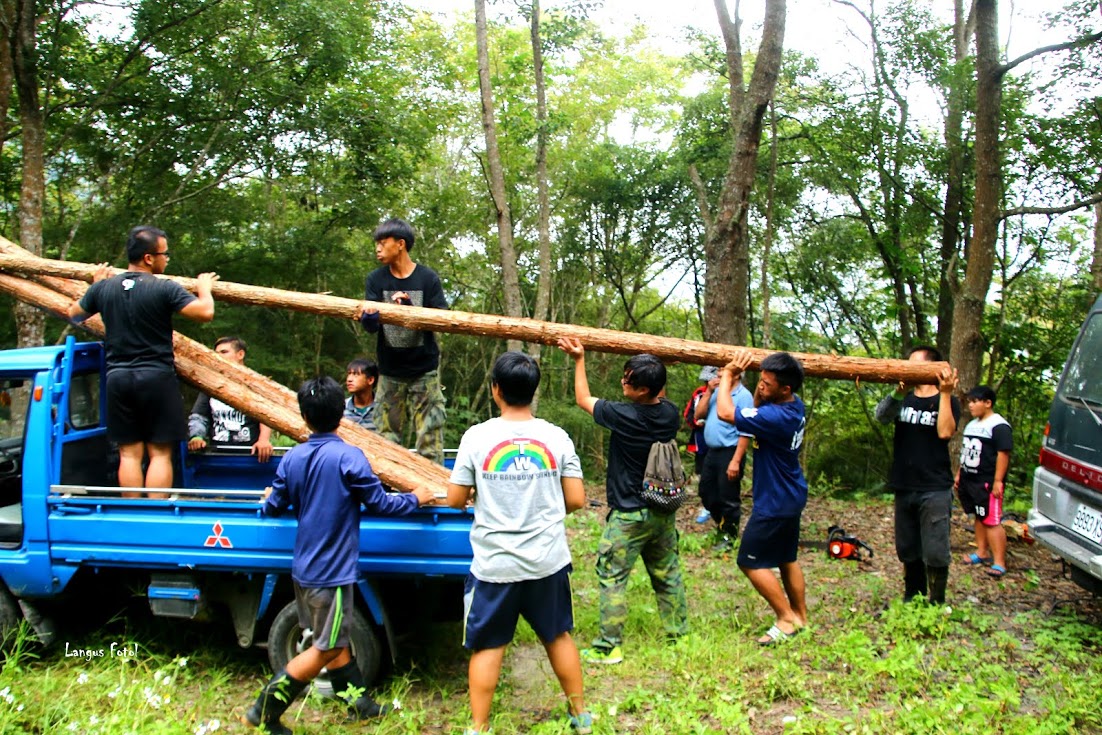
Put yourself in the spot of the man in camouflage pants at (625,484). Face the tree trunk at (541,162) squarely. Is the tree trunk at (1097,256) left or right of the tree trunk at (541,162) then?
right

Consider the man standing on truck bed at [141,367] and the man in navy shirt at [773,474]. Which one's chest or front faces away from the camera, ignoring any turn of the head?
the man standing on truck bed

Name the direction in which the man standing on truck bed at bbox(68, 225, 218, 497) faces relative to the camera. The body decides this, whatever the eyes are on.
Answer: away from the camera

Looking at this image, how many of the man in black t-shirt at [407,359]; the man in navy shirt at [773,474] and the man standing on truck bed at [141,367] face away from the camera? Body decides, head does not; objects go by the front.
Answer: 1

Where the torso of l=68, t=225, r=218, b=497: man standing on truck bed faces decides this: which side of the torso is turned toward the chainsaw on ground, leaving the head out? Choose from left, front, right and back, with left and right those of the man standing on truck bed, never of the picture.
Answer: right

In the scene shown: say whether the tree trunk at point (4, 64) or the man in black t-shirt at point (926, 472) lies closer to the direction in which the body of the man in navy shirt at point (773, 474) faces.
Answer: the tree trunk

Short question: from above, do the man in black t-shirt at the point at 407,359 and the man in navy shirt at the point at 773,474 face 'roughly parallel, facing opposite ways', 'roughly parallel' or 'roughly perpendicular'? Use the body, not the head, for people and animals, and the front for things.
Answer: roughly perpendicular

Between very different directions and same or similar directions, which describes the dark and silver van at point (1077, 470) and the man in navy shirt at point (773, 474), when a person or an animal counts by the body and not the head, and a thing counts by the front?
very different directions

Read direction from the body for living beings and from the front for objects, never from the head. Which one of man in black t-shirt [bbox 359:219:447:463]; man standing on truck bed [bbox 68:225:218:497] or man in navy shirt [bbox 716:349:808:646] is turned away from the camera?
the man standing on truck bed

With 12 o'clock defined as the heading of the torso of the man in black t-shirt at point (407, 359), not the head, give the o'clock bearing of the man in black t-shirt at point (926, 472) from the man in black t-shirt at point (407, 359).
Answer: the man in black t-shirt at point (926, 472) is roughly at 8 o'clock from the man in black t-shirt at point (407, 359).

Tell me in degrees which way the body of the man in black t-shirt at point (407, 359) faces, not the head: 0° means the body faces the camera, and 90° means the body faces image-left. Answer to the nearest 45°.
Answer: approximately 45°

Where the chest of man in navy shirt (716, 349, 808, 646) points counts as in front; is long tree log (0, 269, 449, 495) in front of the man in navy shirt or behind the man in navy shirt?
in front

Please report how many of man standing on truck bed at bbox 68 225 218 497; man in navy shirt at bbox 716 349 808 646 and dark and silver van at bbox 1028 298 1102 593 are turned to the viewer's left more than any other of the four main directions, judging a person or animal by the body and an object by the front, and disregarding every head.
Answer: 1

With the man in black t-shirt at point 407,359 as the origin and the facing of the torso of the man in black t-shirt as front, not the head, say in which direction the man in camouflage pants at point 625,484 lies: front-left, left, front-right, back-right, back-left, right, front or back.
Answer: left
